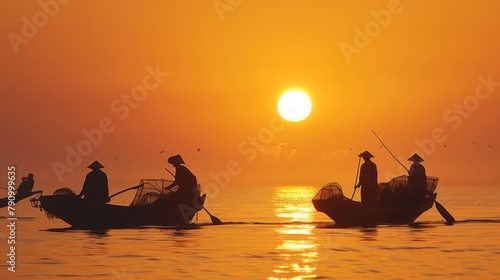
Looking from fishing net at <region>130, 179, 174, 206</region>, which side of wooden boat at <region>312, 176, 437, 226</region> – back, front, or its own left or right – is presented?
front

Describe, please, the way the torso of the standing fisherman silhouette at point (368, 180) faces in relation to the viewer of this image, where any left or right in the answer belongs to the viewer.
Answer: facing to the left of the viewer

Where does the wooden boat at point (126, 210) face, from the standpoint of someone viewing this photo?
facing to the left of the viewer

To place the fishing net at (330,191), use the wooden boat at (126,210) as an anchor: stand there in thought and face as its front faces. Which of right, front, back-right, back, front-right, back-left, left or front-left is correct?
back

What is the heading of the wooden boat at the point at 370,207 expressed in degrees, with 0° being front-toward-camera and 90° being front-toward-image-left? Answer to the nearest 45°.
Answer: approximately 90°

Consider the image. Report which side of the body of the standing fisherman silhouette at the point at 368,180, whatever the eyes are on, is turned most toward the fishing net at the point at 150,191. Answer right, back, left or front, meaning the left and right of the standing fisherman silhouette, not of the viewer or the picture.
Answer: front

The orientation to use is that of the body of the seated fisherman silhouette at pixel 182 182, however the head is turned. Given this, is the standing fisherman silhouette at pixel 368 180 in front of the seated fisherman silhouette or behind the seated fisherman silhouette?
behind

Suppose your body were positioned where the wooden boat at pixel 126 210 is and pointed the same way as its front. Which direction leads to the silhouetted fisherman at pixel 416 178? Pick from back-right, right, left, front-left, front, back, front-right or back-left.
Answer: back

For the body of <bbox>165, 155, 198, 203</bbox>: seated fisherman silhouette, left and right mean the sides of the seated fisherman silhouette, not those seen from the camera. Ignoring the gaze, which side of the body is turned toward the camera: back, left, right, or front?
left

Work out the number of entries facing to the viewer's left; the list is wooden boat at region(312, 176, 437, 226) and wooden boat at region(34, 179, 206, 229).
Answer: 2

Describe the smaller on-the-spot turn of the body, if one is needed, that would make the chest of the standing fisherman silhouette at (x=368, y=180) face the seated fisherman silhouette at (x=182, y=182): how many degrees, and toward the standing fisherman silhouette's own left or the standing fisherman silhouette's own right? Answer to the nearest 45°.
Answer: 0° — they already face them

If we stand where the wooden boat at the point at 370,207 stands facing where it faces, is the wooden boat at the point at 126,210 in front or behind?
in front

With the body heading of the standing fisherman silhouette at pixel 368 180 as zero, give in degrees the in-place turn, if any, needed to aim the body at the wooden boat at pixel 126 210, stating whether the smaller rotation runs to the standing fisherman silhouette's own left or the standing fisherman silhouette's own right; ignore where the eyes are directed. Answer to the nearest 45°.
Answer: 0° — they already face it
